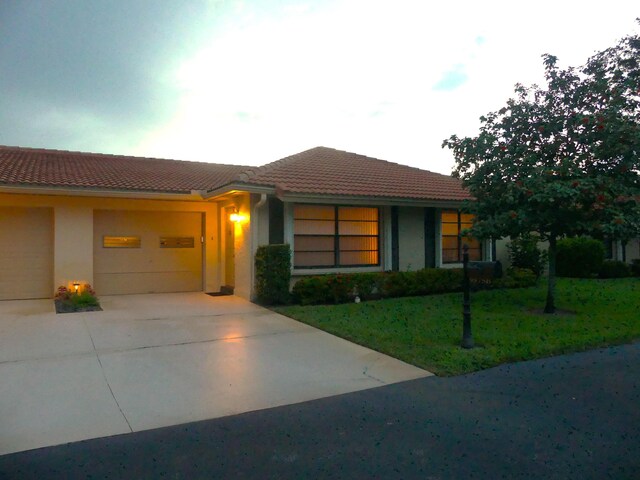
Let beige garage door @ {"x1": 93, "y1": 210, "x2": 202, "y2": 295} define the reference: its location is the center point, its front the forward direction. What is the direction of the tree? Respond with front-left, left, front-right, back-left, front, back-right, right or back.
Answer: front-left

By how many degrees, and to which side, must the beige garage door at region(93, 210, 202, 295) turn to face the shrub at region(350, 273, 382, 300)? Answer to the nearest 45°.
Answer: approximately 45° to its left

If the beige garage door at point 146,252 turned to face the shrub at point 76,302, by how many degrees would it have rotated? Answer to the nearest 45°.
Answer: approximately 45° to its right

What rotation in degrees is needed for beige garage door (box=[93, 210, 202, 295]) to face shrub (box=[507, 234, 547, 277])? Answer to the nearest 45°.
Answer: approximately 90° to its left

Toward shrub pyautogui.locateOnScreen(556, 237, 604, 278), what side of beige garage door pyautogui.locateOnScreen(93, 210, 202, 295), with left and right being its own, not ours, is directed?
left

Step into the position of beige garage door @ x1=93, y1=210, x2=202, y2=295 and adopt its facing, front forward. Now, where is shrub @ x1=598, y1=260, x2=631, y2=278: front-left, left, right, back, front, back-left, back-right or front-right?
left

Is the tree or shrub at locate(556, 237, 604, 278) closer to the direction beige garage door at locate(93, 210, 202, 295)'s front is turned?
the tree

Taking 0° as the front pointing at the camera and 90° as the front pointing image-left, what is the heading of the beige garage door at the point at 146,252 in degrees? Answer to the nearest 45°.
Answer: approximately 0°

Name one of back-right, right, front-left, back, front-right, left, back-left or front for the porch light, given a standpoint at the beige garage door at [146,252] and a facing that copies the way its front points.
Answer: front-left

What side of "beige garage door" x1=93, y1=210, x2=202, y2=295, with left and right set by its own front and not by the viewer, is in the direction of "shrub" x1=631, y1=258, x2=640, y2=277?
left
